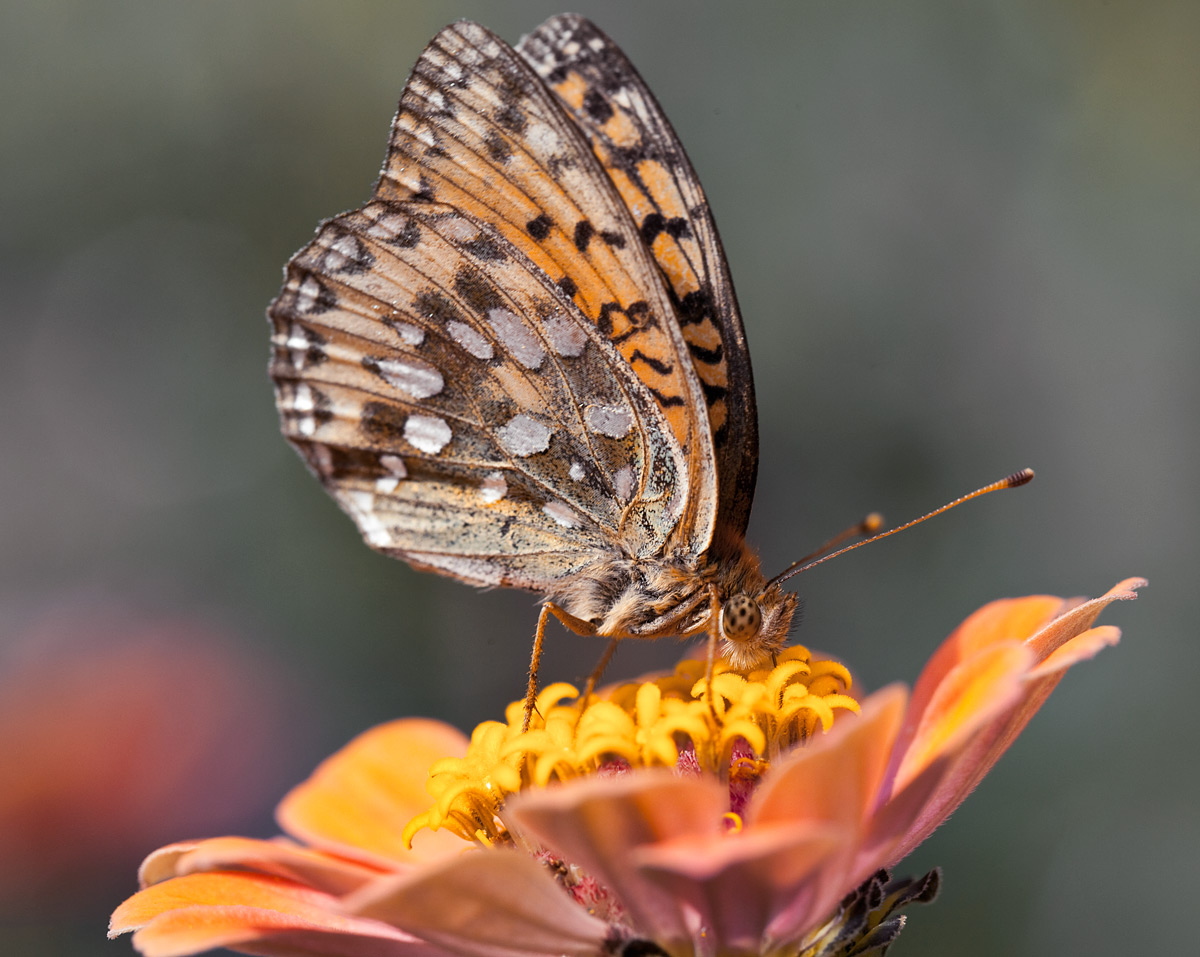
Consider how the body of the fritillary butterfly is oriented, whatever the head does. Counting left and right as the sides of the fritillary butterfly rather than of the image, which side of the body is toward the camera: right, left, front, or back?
right
